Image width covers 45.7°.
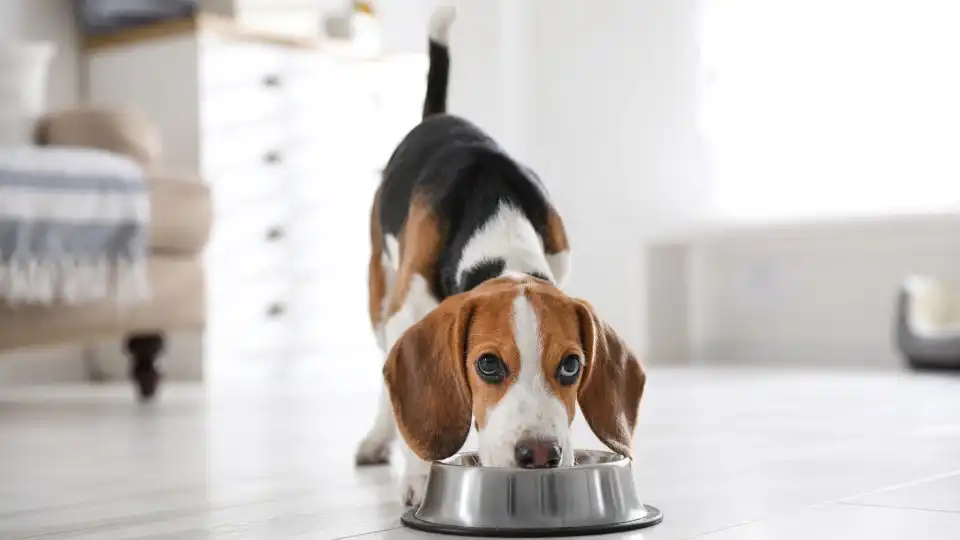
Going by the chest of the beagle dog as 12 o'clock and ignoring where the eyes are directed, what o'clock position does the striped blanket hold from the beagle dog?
The striped blanket is roughly at 5 o'clock from the beagle dog.

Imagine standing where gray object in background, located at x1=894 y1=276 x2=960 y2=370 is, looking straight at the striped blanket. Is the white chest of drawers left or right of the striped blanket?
right

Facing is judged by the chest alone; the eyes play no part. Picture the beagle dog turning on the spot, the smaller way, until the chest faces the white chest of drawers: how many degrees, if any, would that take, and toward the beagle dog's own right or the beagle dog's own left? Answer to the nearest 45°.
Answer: approximately 180°

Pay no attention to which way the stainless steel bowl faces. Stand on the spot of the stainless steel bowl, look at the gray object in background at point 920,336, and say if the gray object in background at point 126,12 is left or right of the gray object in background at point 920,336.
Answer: left

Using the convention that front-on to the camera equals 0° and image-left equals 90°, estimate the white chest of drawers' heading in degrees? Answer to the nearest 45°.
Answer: approximately 315°

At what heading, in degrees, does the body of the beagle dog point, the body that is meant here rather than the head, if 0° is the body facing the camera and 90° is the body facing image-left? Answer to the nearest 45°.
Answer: approximately 0°
